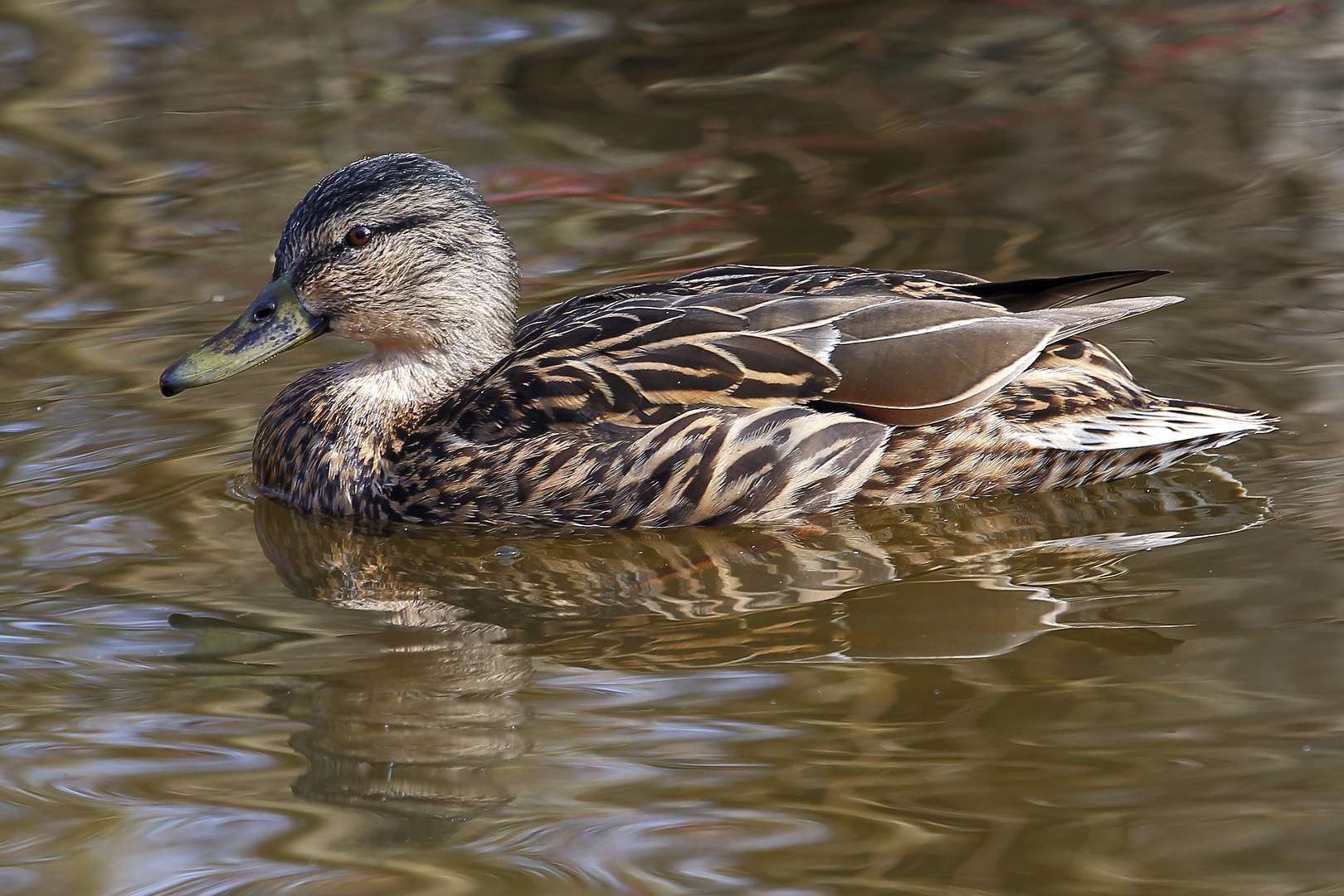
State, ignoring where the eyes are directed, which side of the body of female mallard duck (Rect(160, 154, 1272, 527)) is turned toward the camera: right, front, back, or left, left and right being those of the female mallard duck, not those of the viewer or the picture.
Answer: left
